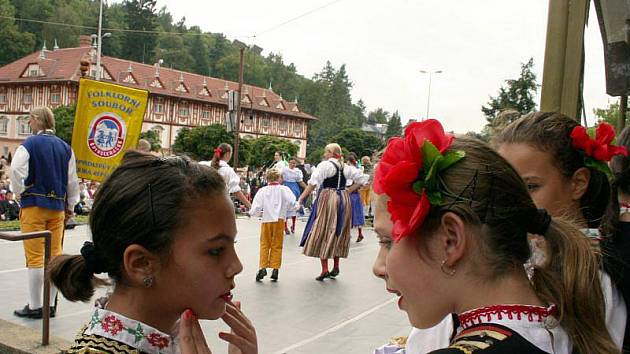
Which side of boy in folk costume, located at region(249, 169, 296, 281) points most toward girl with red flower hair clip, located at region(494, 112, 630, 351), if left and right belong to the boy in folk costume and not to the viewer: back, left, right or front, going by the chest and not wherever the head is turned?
back

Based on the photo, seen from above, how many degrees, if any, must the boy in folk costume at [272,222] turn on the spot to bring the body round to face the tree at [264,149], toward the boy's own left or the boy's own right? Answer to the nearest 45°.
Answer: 0° — they already face it

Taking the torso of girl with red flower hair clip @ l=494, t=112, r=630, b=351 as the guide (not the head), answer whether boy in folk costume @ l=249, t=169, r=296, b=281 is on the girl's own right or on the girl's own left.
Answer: on the girl's own right

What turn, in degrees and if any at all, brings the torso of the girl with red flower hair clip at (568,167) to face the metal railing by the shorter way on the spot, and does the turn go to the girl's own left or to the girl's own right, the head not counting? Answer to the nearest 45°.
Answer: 0° — they already face it

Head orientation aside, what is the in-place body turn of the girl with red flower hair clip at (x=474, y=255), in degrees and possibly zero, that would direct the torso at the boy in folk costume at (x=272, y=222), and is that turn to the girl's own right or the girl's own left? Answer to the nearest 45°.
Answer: approximately 45° to the girl's own right

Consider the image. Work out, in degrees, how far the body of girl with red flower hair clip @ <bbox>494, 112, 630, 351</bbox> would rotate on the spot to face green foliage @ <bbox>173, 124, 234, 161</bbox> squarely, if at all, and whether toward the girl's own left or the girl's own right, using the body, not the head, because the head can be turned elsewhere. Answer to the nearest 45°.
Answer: approximately 45° to the girl's own right

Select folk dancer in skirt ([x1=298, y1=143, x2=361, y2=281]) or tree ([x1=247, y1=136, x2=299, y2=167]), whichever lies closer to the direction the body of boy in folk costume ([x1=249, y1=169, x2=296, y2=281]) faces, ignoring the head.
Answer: the tree

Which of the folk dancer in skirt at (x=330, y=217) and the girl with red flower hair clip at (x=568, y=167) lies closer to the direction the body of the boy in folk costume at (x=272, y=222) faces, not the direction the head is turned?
the folk dancer in skirt

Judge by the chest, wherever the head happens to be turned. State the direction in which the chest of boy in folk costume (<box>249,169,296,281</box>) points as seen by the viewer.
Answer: away from the camera

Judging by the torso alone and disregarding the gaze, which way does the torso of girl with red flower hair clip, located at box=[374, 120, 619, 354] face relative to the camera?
to the viewer's left

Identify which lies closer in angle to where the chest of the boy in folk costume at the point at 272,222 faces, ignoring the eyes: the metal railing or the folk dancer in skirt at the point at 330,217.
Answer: the folk dancer in skirt

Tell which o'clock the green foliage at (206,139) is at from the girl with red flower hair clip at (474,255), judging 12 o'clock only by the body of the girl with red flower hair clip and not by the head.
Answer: The green foliage is roughly at 2 o'clock from the girl with red flower hair clip.

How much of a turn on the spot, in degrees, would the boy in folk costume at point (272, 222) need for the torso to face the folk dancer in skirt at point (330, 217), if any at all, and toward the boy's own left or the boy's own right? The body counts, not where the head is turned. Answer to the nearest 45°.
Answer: approximately 90° to the boy's own right

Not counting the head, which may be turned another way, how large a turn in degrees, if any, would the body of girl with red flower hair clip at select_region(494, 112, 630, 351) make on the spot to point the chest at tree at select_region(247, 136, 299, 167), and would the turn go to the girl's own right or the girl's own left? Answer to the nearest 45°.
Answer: approximately 45° to the girl's own right

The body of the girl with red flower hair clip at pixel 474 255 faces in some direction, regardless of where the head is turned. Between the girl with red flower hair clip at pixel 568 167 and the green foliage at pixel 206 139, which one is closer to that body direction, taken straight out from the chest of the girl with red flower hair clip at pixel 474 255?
the green foliage

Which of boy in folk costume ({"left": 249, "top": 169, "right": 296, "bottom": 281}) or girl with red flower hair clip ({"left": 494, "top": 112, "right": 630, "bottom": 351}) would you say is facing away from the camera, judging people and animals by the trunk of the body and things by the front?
the boy in folk costume

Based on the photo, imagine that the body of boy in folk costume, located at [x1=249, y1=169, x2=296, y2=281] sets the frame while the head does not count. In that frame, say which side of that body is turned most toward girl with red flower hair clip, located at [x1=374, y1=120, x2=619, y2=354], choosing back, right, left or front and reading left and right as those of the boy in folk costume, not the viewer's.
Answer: back
